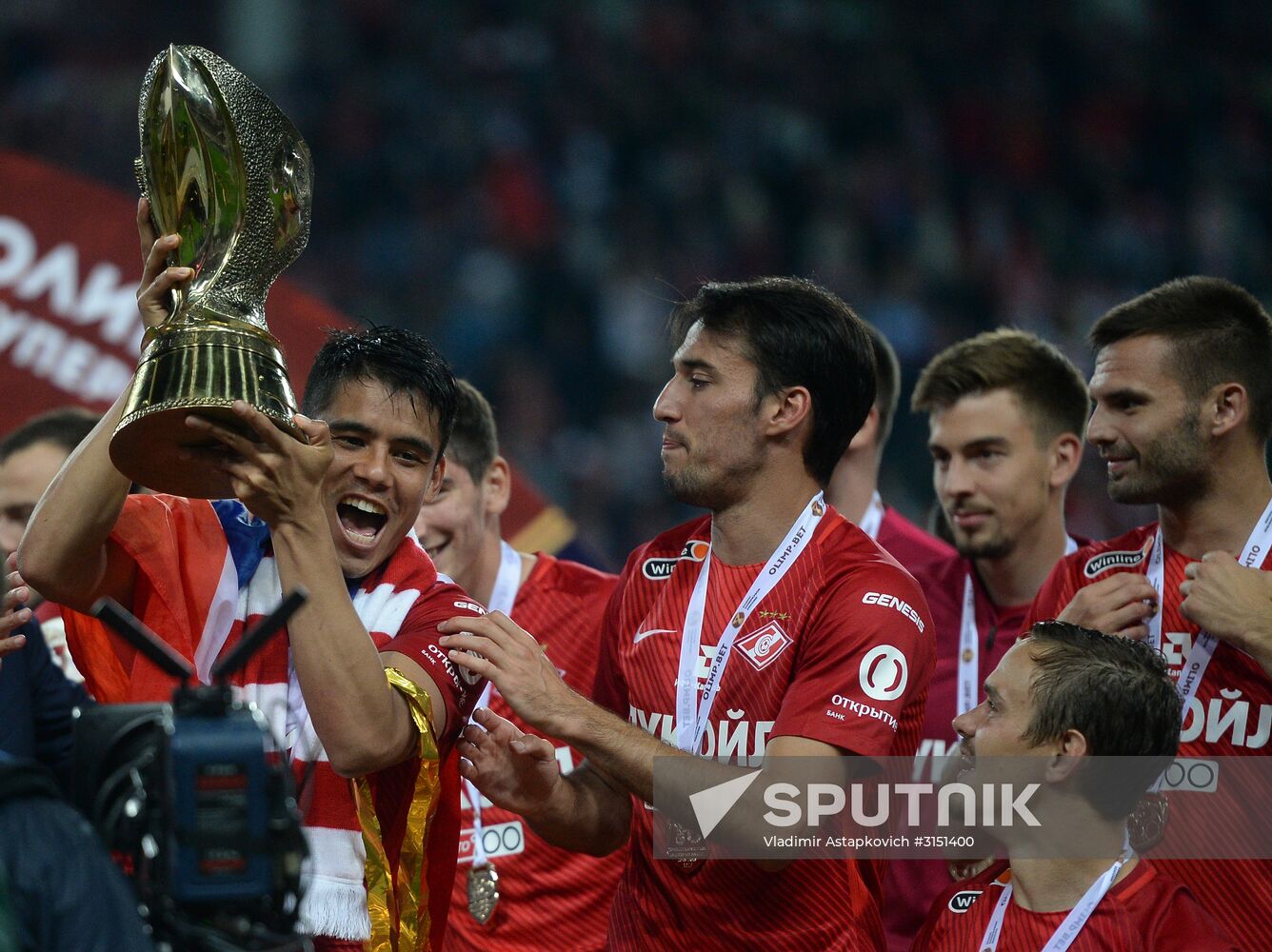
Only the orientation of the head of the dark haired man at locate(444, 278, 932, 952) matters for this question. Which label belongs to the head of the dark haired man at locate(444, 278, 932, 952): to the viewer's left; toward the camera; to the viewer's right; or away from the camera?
to the viewer's left

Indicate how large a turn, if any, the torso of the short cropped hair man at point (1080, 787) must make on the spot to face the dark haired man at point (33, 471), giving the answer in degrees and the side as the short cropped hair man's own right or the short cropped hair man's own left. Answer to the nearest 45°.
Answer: approximately 45° to the short cropped hair man's own right

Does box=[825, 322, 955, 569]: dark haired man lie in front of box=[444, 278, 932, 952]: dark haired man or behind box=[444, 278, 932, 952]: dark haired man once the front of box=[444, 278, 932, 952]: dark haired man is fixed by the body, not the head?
behind

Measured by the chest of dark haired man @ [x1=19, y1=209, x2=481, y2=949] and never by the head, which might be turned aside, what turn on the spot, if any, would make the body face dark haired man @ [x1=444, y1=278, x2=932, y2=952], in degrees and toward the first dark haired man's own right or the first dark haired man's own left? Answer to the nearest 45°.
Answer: approximately 135° to the first dark haired man's own left

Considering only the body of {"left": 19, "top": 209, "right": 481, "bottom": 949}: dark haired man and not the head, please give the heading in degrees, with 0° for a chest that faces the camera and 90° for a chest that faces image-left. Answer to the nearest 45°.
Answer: approximately 45°

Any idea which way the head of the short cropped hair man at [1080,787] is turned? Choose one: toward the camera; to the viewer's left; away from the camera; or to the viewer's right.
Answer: to the viewer's left

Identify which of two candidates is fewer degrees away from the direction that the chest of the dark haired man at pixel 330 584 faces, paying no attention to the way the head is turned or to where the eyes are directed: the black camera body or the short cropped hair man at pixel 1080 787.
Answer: the black camera body
